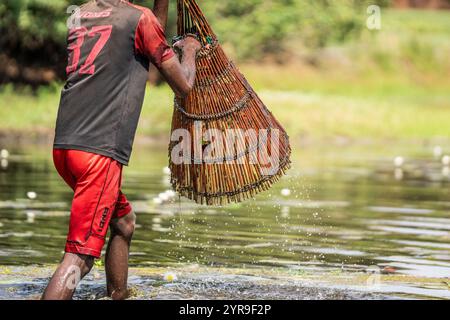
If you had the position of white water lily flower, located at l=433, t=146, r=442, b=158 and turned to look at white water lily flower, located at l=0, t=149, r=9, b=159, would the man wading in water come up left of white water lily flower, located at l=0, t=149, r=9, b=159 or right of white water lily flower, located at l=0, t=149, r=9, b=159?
left

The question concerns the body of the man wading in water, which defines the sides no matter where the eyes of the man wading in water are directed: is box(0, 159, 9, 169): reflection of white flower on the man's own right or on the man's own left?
on the man's own left

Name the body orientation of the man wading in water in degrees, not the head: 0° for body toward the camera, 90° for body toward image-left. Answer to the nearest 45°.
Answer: approximately 225°
